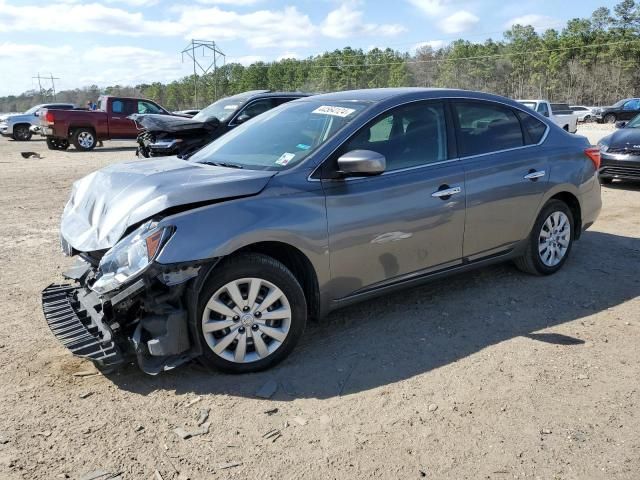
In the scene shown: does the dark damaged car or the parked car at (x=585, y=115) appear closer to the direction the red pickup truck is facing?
the parked car

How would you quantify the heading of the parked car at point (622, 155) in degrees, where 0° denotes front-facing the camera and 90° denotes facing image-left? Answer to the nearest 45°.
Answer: approximately 45°

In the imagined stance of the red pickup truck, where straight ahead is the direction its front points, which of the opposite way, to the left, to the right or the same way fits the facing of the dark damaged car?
the opposite way

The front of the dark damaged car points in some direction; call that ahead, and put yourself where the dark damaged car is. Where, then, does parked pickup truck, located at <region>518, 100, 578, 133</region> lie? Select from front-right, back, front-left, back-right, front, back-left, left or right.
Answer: back

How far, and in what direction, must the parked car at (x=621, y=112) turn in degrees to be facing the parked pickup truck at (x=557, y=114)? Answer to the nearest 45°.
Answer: approximately 45° to its left

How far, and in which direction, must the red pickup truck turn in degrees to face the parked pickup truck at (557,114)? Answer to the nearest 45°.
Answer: approximately 45° to its right

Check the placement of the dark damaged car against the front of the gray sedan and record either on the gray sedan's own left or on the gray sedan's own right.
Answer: on the gray sedan's own right

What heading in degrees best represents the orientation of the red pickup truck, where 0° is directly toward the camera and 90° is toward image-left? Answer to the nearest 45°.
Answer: approximately 225°

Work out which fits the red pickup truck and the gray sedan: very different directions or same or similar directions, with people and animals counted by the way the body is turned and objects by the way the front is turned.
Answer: very different directions

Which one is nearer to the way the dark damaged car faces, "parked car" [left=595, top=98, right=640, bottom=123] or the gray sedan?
the gray sedan

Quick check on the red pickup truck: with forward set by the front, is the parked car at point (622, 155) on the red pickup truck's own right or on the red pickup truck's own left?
on the red pickup truck's own right

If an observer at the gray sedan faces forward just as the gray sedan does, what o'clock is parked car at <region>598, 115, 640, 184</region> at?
The parked car is roughly at 6 o'clock from the gray sedan.
